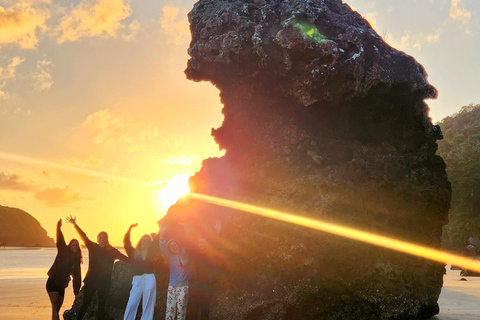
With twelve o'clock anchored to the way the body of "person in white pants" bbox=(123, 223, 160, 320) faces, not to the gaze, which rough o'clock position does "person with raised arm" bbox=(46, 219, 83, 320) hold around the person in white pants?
The person with raised arm is roughly at 4 o'clock from the person in white pants.

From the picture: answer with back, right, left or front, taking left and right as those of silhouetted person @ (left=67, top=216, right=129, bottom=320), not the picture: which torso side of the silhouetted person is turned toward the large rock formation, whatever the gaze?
left

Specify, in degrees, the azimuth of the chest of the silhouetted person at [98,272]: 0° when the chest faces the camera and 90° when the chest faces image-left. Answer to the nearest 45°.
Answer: approximately 0°

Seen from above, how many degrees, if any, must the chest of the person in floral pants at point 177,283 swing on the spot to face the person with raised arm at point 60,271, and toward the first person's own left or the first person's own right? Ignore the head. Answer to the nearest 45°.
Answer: approximately 135° to the first person's own right

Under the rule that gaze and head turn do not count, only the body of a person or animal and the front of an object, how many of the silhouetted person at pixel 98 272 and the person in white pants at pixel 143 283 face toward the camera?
2

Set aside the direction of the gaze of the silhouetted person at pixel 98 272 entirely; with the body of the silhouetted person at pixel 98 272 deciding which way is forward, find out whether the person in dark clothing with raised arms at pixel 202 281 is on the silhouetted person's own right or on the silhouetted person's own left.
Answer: on the silhouetted person's own left
